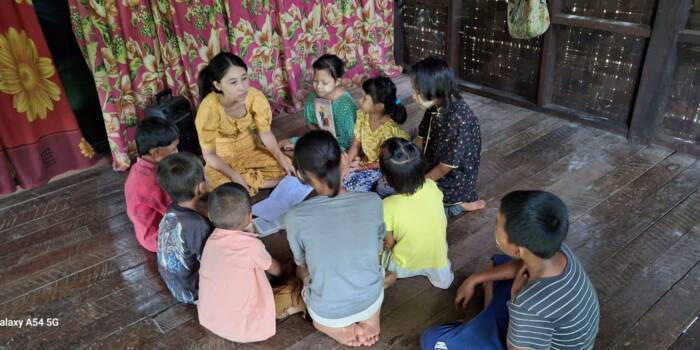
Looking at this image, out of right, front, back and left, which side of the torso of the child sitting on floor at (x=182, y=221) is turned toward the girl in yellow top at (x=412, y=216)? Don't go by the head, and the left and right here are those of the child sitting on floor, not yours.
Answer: right

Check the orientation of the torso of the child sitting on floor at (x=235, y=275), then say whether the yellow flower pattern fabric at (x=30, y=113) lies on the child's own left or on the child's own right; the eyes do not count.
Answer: on the child's own left

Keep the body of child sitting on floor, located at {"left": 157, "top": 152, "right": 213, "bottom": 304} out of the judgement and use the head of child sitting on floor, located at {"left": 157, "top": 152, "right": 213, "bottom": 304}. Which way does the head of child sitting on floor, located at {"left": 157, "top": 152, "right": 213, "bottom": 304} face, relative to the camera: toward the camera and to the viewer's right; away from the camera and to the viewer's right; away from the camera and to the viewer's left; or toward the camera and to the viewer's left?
away from the camera and to the viewer's right

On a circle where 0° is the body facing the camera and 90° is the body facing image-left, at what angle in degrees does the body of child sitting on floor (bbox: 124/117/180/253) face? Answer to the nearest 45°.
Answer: approximately 270°

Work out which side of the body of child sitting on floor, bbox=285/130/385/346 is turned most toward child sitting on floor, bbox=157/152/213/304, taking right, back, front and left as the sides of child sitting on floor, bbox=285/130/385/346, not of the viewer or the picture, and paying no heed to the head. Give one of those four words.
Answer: left

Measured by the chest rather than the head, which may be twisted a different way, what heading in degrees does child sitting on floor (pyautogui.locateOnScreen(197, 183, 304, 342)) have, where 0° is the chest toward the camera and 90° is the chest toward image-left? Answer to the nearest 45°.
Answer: approximately 225°

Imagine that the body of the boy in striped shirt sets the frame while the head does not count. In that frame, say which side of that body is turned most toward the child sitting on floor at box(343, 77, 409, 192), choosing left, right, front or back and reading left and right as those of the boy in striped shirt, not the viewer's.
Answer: front

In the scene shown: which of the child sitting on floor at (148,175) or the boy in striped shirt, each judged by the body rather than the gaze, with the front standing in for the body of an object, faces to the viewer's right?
the child sitting on floor

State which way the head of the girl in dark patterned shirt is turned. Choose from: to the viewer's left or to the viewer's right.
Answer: to the viewer's left

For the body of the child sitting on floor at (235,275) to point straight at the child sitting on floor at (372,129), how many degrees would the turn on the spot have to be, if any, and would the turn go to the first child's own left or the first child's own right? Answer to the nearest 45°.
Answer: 0° — they already face them

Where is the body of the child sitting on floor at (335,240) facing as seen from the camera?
away from the camera

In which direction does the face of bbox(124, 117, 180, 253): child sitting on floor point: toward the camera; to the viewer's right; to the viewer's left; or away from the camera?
to the viewer's right

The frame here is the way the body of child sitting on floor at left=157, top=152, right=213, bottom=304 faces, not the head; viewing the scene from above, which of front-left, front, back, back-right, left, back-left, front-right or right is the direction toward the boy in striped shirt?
right

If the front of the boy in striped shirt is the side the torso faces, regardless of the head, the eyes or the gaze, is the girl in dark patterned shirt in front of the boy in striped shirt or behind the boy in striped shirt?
in front
